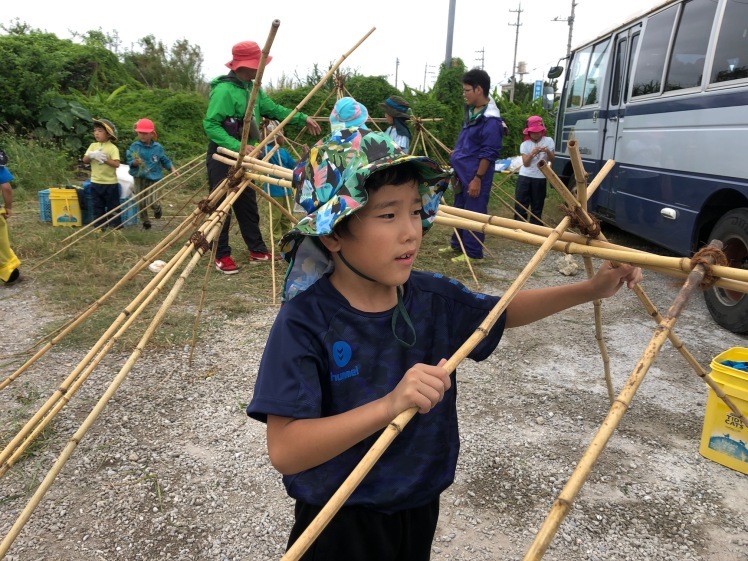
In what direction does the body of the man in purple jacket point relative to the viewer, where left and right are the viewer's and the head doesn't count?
facing to the left of the viewer

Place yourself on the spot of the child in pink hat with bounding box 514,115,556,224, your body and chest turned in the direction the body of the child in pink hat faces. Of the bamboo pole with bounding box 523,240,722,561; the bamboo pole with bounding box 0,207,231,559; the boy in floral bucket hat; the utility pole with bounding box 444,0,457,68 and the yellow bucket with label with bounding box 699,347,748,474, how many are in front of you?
4

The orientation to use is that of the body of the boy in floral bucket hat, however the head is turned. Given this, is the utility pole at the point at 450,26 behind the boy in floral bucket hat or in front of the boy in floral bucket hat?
behind

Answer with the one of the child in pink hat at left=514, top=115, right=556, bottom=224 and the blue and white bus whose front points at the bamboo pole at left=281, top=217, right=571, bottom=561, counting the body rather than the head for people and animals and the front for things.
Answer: the child in pink hat

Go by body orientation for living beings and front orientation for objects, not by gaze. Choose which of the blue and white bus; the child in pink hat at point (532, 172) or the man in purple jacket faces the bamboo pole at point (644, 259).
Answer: the child in pink hat

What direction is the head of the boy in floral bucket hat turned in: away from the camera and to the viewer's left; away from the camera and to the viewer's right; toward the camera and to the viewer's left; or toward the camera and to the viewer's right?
toward the camera and to the viewer's right

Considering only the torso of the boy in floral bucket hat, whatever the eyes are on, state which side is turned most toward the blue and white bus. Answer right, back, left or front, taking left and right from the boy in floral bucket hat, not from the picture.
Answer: left

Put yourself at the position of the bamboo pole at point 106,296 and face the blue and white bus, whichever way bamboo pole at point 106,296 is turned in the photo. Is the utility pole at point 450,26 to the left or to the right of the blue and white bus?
left

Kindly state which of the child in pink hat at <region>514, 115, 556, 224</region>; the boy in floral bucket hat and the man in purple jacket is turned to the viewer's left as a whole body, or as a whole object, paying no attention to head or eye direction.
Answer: the man in purple jacket

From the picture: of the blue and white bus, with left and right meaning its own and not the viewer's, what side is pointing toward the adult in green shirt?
left

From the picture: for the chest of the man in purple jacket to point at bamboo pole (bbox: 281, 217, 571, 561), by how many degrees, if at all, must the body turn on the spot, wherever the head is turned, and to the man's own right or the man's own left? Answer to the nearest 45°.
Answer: approximately 90° to the man's own left
